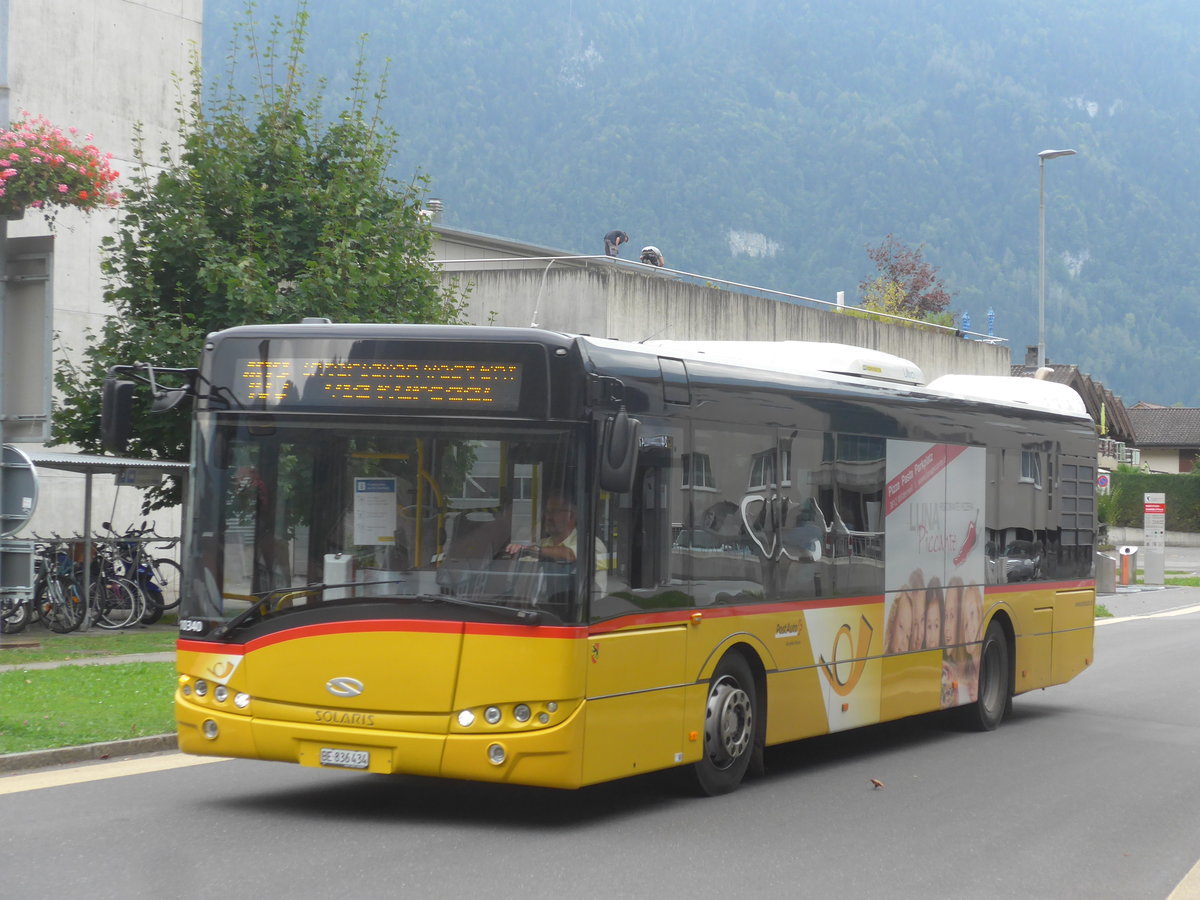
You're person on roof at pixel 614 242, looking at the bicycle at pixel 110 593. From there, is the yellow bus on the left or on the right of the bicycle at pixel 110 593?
left

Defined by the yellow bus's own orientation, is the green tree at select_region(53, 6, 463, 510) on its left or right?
on its right

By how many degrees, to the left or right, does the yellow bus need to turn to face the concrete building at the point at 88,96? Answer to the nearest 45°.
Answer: approximately 90° to its right

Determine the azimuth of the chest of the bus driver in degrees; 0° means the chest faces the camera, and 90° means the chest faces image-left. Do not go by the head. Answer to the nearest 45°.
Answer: approximately 45°

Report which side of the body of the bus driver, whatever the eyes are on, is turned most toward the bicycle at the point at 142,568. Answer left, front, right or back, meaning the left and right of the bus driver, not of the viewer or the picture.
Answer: right

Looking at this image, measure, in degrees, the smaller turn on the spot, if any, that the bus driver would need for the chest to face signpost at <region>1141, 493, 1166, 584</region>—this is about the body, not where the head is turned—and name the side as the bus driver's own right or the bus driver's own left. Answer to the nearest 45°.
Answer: approximately 180°

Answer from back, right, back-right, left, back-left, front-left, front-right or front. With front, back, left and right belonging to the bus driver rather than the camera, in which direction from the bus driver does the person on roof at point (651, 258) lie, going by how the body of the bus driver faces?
back-right

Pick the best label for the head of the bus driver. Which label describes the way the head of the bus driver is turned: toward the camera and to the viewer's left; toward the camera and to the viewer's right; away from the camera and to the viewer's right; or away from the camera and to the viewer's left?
toward the camera and to the viewer's left

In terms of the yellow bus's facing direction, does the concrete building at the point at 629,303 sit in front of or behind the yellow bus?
behind

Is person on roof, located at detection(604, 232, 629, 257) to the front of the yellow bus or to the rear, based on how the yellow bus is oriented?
to the rear

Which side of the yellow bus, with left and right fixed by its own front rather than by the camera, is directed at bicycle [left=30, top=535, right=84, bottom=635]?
right

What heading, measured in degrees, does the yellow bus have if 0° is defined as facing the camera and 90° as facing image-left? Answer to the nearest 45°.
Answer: approximately 45°
